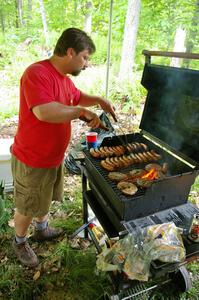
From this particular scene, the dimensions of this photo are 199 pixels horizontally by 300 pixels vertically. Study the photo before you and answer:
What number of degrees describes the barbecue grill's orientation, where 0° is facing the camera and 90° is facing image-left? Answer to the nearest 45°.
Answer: approximately 45°

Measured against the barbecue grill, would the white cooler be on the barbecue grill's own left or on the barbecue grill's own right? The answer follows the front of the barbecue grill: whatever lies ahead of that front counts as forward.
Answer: on the barbecue grill's own right

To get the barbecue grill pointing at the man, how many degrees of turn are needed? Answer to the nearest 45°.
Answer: approximately 45° to its right

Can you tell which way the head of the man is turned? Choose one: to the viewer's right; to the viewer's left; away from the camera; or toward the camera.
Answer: to the viewer's right

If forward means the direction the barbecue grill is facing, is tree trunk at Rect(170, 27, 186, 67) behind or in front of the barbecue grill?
behind
